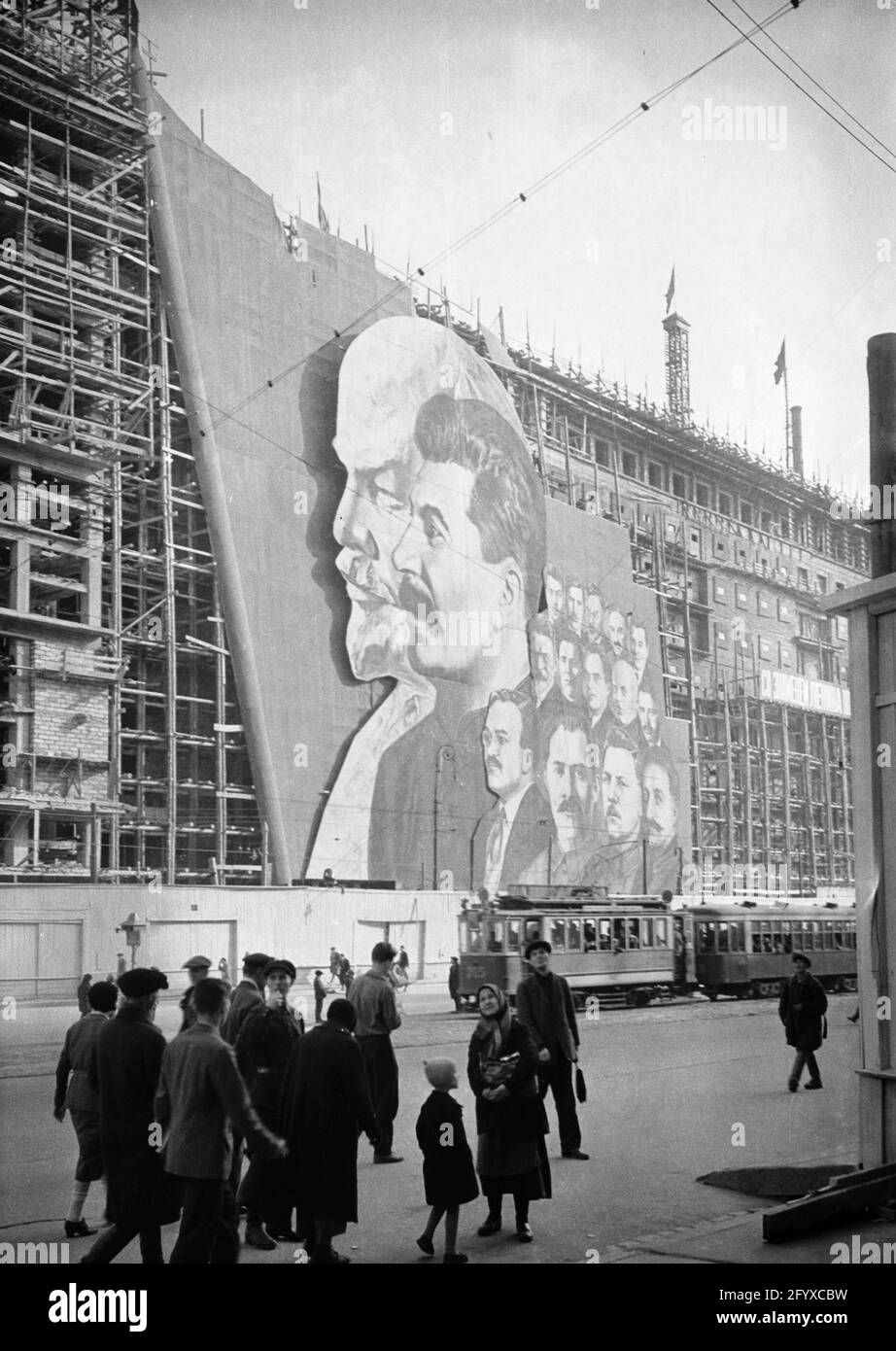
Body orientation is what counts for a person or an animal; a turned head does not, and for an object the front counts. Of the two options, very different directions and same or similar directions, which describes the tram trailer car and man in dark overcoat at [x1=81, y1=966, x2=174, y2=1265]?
very different directions

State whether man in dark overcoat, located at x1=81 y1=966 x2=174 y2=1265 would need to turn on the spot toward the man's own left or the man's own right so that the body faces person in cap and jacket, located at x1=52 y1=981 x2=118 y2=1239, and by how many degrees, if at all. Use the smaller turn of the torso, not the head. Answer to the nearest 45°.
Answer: approximately 45° to the man's own left

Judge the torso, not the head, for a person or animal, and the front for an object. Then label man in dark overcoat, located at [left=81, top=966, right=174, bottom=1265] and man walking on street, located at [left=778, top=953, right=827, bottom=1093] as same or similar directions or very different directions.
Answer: very different directions

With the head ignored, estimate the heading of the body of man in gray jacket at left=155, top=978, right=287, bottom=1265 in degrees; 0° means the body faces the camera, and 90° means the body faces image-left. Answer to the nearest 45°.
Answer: approximately 225°

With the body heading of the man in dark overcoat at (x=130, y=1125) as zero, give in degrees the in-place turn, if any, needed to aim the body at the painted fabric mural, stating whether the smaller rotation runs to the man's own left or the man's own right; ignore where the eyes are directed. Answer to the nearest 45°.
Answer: approximately 45° to the man's own left

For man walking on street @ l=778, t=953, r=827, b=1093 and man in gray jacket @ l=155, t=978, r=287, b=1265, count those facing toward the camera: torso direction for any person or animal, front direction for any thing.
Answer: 1

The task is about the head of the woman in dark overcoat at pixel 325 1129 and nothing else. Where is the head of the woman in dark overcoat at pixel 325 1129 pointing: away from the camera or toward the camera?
away from the camera
